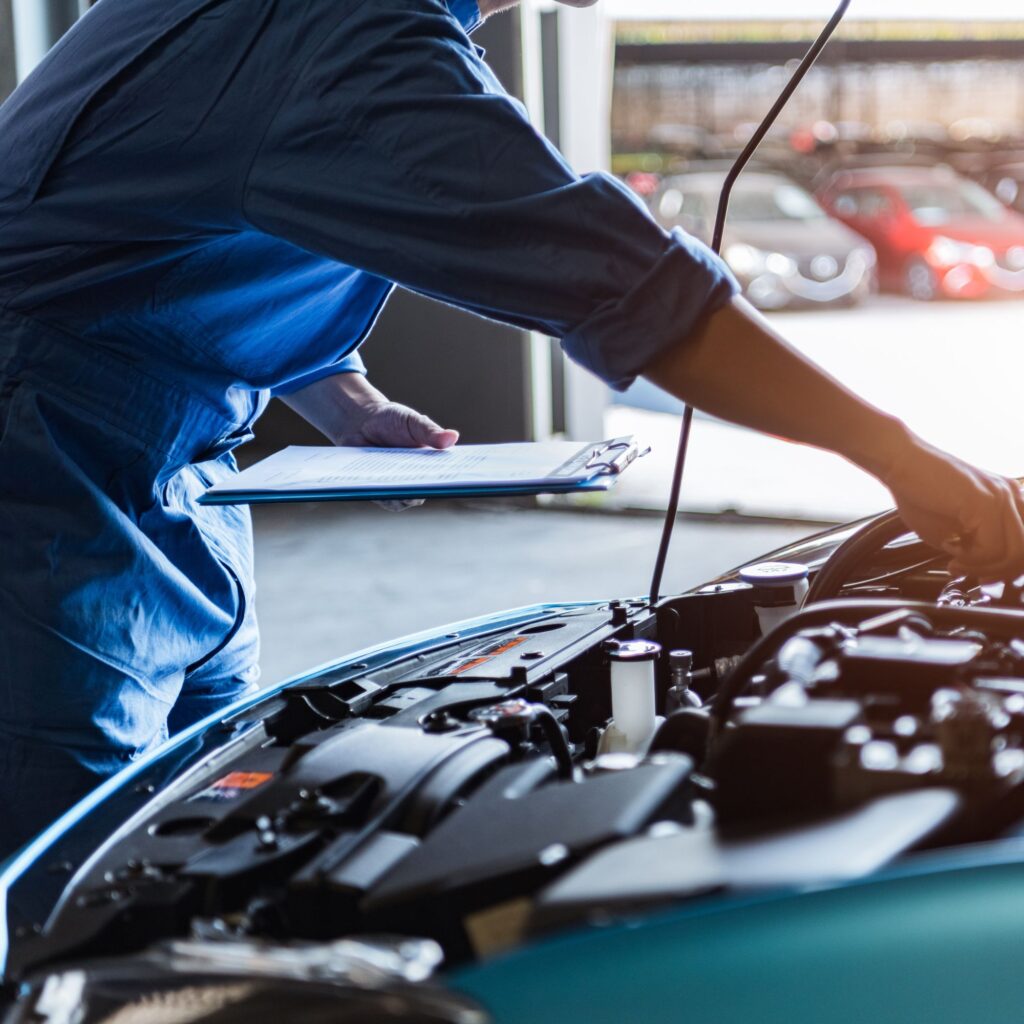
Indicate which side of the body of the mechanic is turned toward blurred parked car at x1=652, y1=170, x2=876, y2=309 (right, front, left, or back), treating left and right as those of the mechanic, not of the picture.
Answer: left

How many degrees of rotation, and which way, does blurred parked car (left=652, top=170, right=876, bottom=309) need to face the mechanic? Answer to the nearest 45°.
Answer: approximately 45° to its right

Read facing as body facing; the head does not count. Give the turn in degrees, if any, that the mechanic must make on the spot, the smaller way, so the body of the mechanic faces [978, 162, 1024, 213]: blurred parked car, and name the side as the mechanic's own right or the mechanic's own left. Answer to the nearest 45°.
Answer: approximately 90° to the mechanic's own left

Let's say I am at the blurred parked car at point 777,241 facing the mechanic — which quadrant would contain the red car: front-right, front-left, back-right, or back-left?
back-left

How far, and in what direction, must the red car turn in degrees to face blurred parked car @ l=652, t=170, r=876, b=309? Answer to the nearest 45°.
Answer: approximately 90° to its right

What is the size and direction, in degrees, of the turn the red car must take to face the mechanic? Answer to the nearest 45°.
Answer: approximately 45° to its right

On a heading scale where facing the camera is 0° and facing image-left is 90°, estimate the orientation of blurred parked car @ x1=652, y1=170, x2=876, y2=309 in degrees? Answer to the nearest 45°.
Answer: approximately 315°

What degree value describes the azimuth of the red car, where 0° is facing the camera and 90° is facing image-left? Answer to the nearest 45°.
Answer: approximately 315°

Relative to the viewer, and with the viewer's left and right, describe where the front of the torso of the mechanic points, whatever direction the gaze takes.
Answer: facing to the right of the viewer

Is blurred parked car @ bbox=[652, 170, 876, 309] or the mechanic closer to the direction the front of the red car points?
the mechanic
